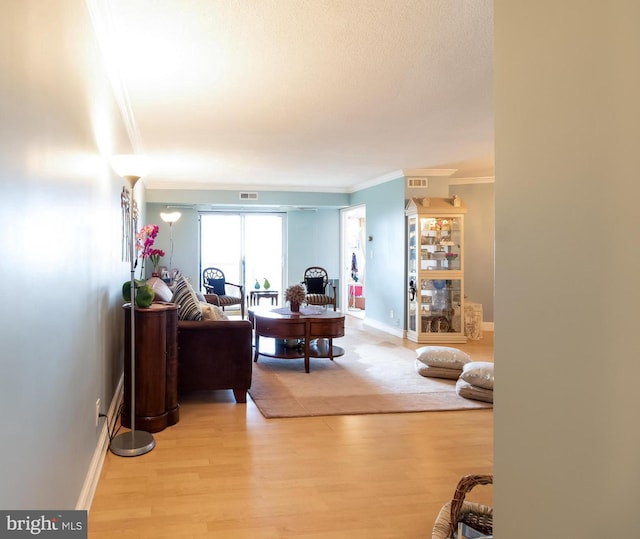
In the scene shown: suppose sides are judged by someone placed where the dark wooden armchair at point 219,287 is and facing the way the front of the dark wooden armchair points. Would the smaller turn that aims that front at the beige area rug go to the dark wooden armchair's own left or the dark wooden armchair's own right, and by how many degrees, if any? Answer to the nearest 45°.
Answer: approximately 45° to the dark wooden armchair's own right

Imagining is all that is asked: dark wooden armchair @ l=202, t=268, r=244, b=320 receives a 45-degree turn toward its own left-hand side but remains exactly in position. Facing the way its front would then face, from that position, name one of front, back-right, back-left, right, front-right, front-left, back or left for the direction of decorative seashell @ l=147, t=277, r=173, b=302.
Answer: right

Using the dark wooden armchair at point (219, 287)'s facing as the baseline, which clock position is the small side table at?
The small side table is roughly at 9 o'clock from the dark wooden armchair.

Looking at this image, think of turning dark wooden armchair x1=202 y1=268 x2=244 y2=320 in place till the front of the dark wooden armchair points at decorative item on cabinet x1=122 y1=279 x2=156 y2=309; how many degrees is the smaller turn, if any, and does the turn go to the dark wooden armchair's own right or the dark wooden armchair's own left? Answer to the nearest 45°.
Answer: approximately 45° to the dark wooden armchair's own right

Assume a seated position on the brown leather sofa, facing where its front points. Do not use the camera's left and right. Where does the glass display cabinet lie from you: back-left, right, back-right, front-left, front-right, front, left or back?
front-left

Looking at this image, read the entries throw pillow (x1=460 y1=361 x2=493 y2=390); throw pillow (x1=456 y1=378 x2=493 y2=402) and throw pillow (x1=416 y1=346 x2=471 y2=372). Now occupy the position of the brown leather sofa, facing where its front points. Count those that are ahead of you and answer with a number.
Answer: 3

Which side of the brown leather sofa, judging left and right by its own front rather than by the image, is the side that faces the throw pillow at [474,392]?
front

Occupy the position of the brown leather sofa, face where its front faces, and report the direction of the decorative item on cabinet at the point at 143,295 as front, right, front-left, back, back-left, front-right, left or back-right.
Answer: back-right

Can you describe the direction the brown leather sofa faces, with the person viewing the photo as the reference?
facing to the right of the viewer

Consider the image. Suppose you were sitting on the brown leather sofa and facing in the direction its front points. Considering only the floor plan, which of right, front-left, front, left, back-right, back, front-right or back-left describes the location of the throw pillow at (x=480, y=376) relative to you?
front

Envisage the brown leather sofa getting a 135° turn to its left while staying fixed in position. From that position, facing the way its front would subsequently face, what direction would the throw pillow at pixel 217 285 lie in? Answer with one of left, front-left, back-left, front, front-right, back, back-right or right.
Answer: front-right

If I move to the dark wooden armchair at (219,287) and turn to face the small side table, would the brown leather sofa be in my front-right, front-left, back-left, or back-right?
back-right

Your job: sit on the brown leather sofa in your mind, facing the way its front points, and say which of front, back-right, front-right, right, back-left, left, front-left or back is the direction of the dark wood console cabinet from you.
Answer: back-right

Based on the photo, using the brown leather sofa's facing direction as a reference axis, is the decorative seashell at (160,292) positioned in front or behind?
behind

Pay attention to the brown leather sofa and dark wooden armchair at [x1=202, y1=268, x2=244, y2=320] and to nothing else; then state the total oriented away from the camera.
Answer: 0

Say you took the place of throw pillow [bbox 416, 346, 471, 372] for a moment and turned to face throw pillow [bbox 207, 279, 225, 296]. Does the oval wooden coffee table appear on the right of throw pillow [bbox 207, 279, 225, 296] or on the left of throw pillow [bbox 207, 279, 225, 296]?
left

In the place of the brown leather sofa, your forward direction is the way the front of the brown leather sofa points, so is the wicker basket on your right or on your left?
on your right

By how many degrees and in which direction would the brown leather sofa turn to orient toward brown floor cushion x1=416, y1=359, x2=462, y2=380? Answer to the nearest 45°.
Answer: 0° — it already faces it

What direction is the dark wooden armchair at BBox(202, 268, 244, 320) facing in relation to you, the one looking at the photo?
facing the viewer and to the right of the viewer
